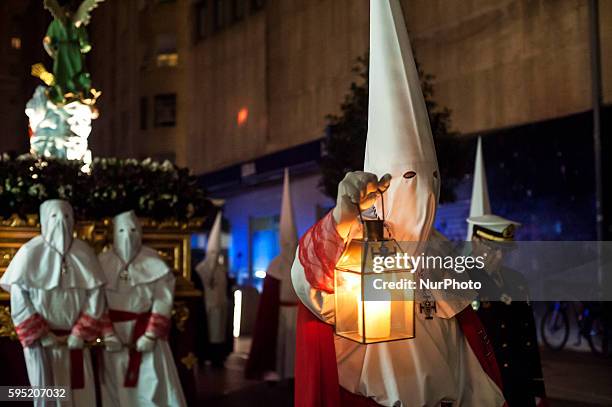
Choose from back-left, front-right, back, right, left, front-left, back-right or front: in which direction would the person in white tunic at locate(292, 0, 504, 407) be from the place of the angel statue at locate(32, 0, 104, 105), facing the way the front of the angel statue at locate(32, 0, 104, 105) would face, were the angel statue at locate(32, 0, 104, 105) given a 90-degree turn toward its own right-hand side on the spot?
left

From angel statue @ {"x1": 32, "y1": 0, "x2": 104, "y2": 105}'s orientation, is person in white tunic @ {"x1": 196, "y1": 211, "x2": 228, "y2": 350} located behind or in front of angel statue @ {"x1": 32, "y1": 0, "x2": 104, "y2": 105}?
behind

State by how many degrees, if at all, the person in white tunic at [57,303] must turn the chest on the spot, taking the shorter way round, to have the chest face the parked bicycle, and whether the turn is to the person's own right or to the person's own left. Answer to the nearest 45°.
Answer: approximately 90° to the person's own left

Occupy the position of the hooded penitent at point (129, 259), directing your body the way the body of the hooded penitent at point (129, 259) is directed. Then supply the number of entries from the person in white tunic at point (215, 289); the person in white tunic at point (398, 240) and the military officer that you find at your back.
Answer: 1

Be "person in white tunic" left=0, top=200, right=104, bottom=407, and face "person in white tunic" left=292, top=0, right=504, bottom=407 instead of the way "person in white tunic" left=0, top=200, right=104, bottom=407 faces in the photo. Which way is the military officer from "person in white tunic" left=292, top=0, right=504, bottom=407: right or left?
left

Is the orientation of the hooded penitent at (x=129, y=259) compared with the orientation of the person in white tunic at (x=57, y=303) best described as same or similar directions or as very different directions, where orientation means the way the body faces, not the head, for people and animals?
same or similar directions

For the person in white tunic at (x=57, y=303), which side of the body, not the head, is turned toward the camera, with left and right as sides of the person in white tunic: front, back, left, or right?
front

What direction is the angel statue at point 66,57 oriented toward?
toward the camera

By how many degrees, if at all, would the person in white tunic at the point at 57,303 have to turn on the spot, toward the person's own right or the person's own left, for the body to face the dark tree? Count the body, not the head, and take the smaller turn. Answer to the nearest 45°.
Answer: approximately 135° to the person's own left
